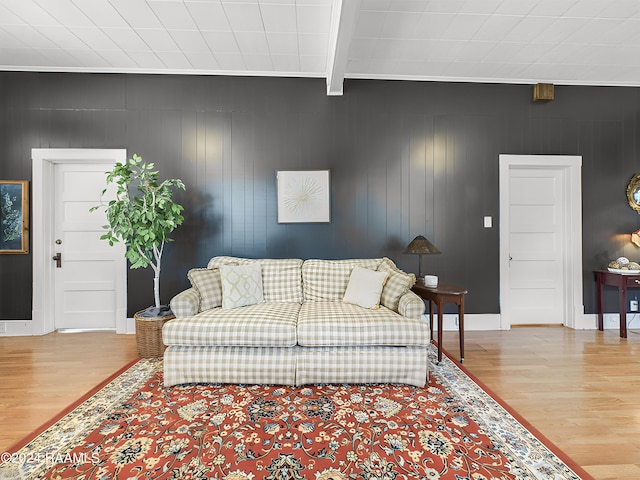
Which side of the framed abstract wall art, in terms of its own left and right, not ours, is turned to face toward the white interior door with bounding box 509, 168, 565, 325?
left

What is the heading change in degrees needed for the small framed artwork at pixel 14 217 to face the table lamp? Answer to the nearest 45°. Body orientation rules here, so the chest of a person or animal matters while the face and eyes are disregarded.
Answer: approximately 45° to its left

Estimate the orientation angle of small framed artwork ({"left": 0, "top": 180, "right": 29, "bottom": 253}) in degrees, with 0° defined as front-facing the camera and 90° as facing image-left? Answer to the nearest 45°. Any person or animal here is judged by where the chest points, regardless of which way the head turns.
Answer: approximately 0°

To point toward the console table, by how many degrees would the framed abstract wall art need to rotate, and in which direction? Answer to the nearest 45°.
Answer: approximately 90° to its left

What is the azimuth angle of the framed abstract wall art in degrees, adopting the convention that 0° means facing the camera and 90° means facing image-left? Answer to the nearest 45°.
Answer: approximately 0°

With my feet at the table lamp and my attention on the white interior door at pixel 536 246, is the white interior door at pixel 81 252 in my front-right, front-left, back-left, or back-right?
back-left

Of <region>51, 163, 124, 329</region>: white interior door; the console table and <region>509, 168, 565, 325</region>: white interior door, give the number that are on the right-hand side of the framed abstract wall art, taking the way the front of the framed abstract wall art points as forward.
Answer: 1

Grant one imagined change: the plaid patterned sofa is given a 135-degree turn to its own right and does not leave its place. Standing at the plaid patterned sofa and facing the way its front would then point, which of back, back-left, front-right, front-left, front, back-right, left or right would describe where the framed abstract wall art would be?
front-right

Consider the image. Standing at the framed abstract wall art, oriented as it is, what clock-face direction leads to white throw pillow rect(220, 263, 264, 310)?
The white throw pillow is roughly at 1 o'clock from the framed abstract wall art.

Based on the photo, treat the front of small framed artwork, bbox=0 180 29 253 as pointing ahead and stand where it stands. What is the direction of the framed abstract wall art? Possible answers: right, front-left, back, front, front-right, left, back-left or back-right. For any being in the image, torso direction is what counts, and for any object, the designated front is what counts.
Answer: front-left

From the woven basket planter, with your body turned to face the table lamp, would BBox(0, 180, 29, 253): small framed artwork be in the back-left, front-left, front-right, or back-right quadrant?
back-left

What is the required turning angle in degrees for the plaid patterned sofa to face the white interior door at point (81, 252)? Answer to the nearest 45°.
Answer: approximately 135° to its right
